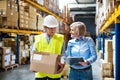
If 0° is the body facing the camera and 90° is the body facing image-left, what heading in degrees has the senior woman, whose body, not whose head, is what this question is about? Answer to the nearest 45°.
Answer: approximately 45°

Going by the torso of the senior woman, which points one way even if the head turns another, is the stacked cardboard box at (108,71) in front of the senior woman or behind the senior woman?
behind
